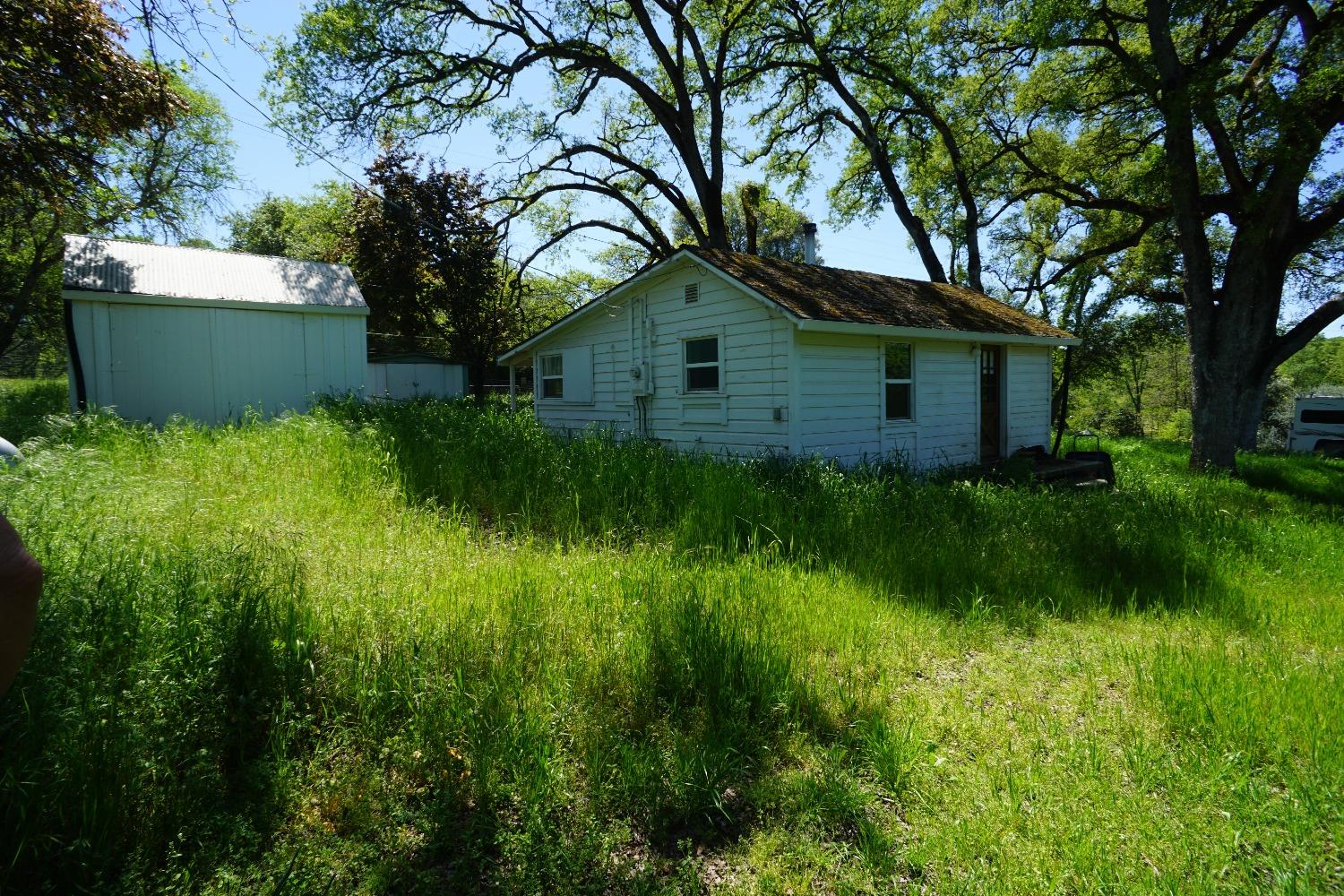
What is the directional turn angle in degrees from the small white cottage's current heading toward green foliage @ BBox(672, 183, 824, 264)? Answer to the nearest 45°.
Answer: approximately 135° to its left

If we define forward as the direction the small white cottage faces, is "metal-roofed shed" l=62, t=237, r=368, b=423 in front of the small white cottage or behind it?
behind

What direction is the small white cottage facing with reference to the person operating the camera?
facing the viewer and to the right of the viewer

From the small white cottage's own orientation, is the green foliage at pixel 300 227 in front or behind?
behind

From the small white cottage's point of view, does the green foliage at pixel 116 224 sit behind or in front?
behind

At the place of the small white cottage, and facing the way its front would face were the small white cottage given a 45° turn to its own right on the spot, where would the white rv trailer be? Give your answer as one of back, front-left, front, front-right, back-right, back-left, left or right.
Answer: back-left
